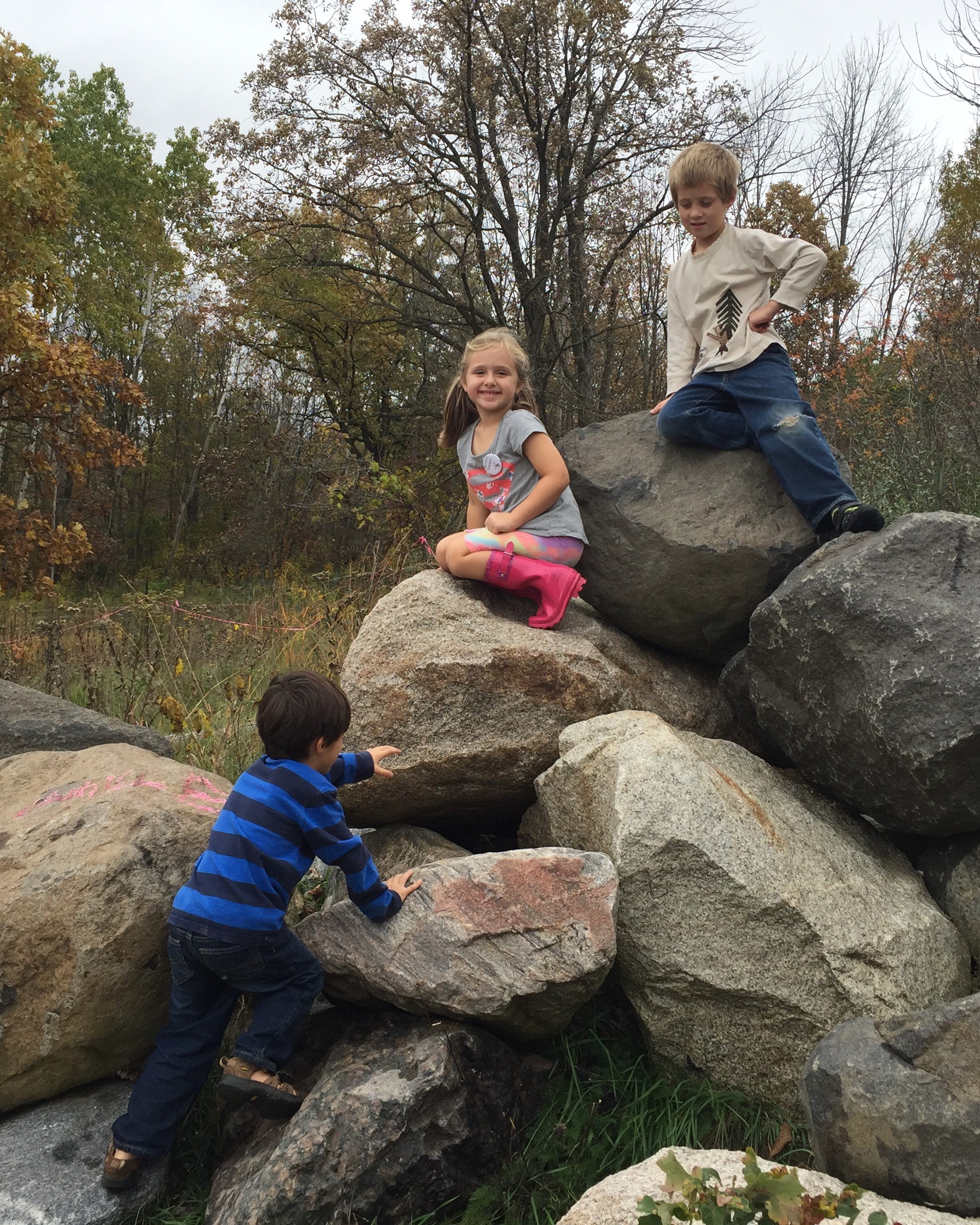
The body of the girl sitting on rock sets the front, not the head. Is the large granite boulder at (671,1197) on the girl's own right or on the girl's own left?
on the girl's own left

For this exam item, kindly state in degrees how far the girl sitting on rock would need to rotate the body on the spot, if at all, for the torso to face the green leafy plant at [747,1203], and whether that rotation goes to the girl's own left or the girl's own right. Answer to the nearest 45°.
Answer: approximately 45° to the girl's own left

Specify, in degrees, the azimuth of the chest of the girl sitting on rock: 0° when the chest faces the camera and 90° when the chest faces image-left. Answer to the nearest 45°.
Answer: approximately 45°

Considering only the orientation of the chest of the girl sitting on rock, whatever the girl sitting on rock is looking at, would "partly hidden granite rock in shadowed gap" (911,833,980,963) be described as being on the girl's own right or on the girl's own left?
on the girl's own left

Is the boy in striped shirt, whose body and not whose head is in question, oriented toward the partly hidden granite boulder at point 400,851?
yes

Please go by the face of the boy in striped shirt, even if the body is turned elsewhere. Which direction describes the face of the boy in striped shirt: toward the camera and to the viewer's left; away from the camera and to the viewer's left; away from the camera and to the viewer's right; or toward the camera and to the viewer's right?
away from the camera and to the viewer's right

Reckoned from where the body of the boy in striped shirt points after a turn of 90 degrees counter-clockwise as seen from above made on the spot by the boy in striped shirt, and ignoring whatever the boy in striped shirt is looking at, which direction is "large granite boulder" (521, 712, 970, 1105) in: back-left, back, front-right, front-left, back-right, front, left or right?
back-right

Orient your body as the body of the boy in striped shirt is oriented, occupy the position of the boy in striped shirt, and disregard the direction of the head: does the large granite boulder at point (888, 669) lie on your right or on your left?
on your right

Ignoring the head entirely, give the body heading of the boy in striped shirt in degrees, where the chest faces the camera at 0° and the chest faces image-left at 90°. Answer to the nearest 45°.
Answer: approximately 225°
